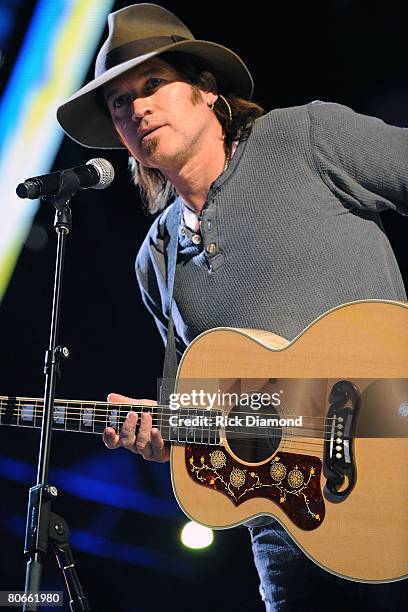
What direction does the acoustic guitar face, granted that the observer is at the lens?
facing the viewer
